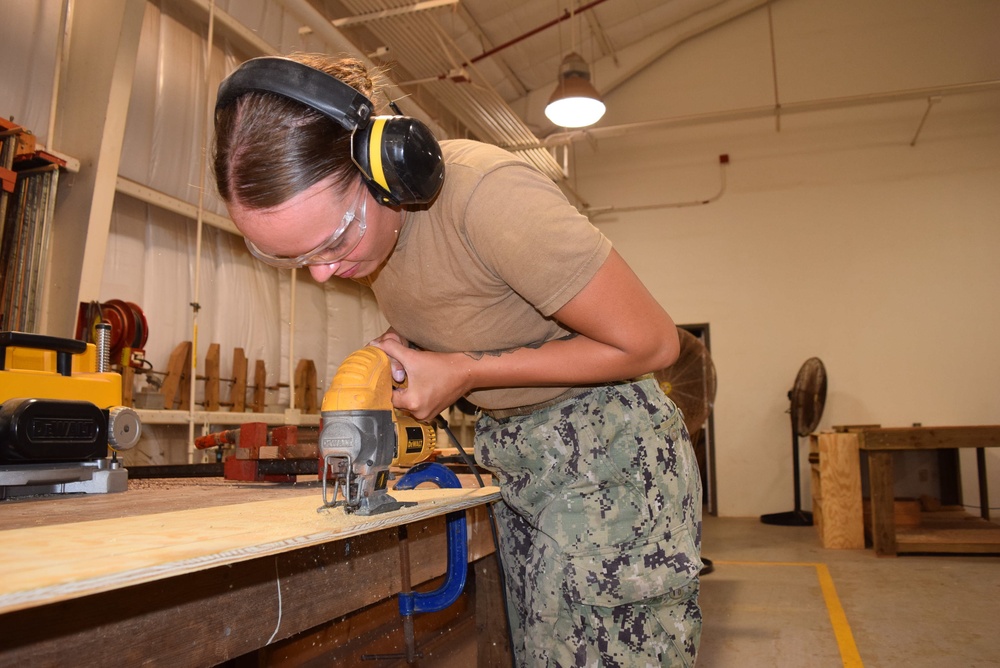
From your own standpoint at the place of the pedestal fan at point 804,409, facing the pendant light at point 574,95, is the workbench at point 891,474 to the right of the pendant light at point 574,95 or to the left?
left

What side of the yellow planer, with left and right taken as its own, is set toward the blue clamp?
left

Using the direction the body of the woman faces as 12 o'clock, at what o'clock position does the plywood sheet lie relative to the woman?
The plywood sheet is roughly at 12 o'clock from the woman.

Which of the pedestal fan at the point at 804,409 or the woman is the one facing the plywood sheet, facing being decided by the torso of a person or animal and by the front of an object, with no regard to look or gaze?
the woman

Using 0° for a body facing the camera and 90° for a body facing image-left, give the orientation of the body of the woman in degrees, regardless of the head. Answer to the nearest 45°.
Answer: approximately 45°
